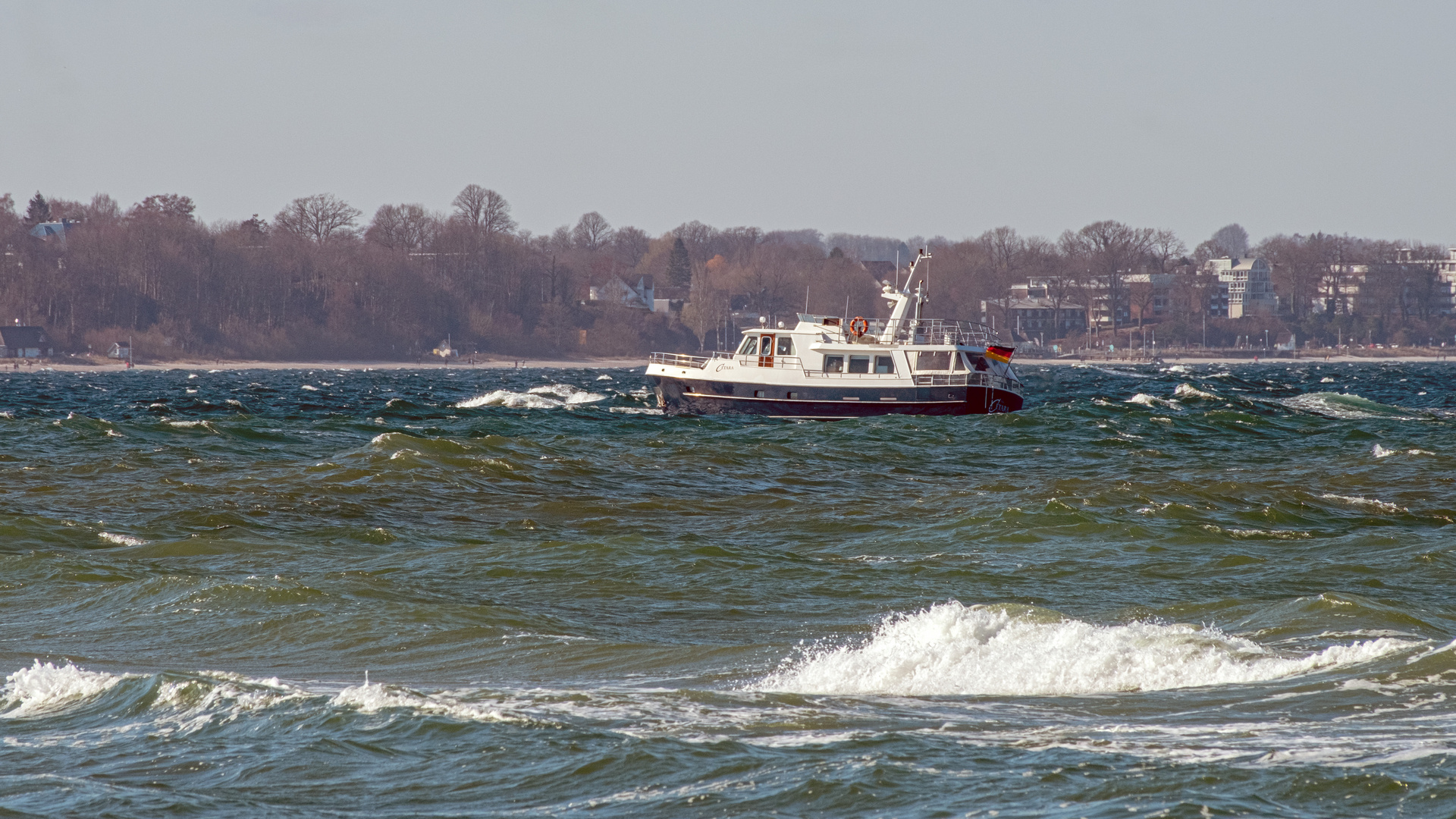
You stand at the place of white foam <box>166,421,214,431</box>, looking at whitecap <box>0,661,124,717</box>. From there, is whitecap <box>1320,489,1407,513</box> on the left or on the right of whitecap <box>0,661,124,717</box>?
left

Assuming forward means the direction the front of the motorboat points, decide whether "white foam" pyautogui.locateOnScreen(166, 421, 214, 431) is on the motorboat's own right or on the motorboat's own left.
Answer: on the motorboat's own left

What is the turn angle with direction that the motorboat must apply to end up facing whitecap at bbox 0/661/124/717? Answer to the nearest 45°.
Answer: approximately 135° to its left

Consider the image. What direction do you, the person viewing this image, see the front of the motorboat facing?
facing away from the viewer and to the left of the viewer

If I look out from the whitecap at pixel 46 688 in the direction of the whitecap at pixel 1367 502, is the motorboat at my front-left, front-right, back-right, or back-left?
front-left

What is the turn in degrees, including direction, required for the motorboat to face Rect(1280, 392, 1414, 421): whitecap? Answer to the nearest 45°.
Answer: approximately 135° to its right

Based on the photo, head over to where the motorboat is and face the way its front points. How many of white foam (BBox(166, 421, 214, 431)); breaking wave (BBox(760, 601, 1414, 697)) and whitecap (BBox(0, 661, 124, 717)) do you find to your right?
0

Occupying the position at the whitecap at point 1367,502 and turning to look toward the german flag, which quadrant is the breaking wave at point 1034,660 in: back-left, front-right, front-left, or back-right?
back-left

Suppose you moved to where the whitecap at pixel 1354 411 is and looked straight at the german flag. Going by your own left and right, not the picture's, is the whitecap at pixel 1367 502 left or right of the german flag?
left

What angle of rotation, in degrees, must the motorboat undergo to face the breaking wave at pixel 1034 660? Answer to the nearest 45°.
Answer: approximately 135° to its left

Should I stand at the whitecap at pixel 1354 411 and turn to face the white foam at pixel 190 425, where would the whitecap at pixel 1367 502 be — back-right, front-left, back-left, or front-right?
front-left

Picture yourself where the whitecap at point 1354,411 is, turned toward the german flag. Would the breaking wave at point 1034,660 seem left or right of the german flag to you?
left
